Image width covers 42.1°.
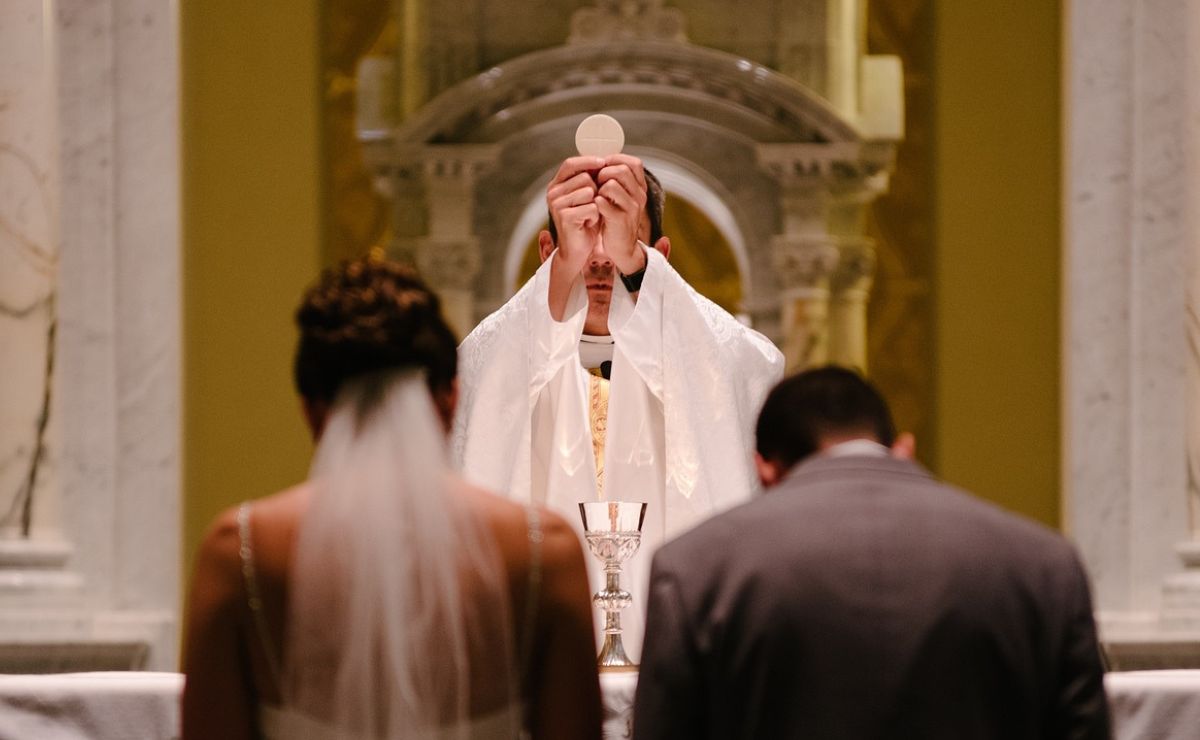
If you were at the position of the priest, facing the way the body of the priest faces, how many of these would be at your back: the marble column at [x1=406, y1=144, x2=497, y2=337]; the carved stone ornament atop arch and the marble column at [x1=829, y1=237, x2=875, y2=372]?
3

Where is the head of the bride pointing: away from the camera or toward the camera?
away from the camera

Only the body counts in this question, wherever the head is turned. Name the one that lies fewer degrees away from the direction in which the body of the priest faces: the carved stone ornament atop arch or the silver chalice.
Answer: the silver chalice

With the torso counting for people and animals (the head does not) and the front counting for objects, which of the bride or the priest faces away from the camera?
the bride

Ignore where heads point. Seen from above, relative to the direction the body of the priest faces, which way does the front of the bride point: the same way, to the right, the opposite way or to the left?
the opposite way

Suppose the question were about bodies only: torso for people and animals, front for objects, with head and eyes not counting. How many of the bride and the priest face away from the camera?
1

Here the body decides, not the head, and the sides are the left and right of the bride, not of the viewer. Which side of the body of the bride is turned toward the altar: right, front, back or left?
front

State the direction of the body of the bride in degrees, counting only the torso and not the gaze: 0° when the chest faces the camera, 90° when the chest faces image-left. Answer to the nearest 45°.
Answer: approximately 180°

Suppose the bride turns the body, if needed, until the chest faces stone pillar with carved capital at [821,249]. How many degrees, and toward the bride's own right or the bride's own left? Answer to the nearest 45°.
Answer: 0° — they already face it

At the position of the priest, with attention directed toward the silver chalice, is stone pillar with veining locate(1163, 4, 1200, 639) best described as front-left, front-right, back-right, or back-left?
back-left

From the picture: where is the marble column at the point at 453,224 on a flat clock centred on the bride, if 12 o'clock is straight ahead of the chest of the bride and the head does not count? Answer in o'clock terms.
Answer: The marble column is roughly at 12 o'clock from the bride.

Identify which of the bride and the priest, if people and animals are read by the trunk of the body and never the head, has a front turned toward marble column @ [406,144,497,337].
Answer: the bride

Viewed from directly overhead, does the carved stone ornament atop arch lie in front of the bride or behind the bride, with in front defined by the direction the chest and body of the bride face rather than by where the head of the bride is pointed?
in front

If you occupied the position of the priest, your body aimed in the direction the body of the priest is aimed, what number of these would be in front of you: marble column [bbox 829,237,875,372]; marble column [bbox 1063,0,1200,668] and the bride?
1

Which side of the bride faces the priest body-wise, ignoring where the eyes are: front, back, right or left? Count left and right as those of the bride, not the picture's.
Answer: front

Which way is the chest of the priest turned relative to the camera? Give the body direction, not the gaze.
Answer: toward the camera

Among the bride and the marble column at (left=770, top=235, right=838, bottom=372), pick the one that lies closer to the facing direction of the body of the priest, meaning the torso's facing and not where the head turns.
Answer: the bride

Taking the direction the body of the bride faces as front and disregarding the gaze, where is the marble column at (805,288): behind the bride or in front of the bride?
in front
